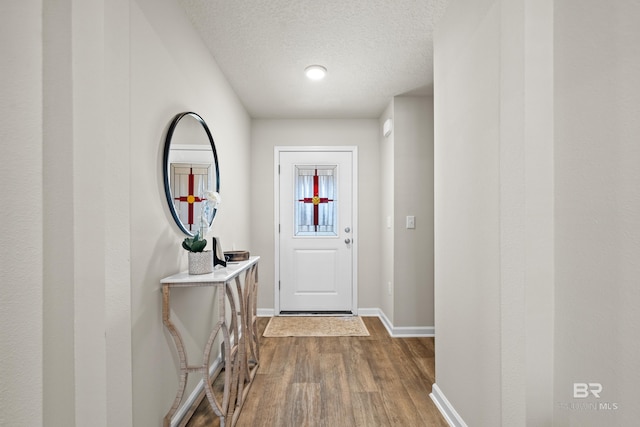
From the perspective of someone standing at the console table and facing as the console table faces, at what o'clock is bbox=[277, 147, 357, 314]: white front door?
The white front door is roughly at 10 o'clock from the console table.

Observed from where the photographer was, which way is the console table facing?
facing to the right of the viewer

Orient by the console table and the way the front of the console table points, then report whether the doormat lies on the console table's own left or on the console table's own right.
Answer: on the console table's own left
